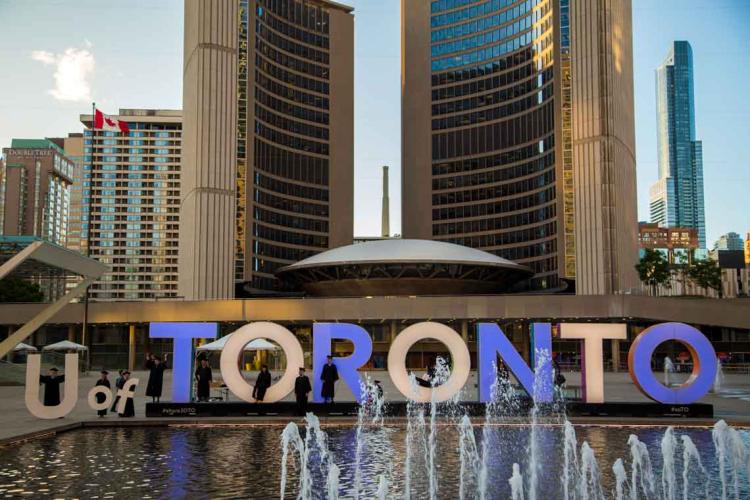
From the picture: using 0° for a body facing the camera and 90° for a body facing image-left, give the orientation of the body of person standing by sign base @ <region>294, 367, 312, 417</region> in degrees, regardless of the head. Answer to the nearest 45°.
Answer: approximately 0°

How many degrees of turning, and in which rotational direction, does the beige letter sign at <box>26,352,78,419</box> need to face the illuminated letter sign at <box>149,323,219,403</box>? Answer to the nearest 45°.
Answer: approximately 90° to its left

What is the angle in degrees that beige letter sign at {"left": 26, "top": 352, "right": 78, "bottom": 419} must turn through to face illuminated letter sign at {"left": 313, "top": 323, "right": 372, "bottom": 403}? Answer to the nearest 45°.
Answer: approximately 90° to its left

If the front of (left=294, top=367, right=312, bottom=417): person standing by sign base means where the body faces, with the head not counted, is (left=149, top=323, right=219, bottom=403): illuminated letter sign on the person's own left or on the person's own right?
on the person's own right

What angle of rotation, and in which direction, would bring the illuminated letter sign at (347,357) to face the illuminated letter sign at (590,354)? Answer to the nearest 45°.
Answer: approximately 90° to its left

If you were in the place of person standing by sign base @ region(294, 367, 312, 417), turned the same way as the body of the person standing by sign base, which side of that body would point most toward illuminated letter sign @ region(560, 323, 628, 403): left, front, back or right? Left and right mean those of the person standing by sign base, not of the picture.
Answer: left

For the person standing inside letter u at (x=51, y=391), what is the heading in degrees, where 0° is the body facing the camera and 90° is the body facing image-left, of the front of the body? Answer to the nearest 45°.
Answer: approximately 0°

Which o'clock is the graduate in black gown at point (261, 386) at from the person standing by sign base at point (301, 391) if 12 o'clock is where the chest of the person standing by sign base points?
The graduate in black gown is roughly at 4 o'clock from the person standing by sign base.
